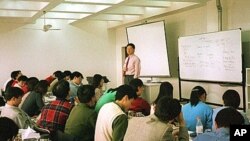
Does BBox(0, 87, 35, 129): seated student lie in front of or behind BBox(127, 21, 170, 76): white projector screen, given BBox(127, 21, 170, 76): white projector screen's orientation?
in front

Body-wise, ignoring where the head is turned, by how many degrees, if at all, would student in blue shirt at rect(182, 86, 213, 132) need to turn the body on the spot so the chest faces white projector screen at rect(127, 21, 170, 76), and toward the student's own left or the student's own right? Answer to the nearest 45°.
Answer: approximately 45° to the student's own left

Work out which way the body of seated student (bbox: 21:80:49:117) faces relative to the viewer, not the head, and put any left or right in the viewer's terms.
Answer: facing away from the viewer and to the right of the viewer

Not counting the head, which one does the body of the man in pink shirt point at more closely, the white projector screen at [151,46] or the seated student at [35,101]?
the seated student

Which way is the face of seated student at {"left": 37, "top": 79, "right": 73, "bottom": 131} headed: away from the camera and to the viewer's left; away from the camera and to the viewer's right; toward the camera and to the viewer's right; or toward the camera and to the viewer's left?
away from the camera and to the viewer's right

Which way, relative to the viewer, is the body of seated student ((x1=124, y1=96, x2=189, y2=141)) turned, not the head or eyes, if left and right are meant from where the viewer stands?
facing away from the viewer and to the right of the viewer

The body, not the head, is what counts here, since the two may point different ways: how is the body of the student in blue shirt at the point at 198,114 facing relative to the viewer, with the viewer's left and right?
facing away from the viewer and to the right of the viewer

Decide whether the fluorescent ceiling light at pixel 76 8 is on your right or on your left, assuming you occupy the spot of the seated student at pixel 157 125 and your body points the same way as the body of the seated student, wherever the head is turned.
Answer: on your left

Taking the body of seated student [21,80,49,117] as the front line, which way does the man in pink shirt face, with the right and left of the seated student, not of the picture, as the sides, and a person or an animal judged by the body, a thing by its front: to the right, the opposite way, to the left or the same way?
the opposite way

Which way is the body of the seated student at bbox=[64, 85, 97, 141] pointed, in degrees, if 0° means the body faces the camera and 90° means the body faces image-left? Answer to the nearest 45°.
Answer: approximately 225°

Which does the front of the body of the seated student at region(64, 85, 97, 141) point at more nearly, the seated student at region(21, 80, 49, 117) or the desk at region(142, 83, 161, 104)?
the desk

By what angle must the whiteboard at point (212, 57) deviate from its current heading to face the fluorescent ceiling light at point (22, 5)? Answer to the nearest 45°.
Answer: approximately 45° to its right

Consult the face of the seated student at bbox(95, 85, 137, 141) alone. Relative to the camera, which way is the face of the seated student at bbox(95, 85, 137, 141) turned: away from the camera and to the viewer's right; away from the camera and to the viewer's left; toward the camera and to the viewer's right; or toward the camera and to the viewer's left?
away from the camera and to the viewer's right

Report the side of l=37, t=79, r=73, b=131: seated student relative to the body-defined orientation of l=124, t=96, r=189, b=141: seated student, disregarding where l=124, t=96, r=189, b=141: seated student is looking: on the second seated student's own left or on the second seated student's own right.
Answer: on the second seated student's own left
